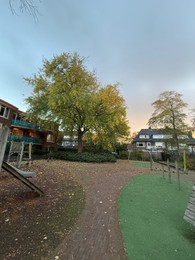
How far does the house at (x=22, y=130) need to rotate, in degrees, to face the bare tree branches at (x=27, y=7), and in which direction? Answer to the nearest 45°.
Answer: approximately 45° to its right

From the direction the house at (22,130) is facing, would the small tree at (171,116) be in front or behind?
in front

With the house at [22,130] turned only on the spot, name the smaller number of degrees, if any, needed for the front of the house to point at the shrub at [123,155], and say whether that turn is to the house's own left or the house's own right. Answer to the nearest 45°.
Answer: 0° — it already faces it

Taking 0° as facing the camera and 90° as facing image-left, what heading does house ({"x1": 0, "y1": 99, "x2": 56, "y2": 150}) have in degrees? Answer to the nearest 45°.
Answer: approximately 315°

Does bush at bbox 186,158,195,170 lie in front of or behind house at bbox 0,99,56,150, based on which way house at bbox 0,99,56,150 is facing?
in front
